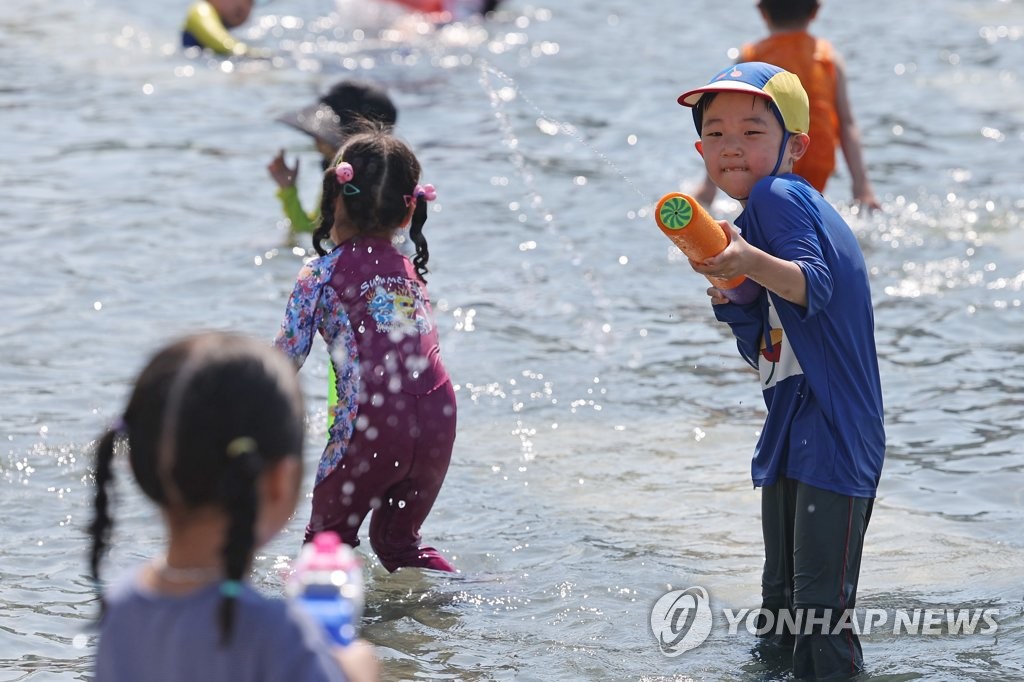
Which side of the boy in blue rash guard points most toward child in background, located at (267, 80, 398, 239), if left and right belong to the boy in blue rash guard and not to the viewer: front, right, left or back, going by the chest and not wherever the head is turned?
right

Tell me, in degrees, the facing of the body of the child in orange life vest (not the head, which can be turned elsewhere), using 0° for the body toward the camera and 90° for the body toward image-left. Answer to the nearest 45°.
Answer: approximately 180°

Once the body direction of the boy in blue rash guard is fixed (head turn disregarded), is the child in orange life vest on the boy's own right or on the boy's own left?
on the boy's own right

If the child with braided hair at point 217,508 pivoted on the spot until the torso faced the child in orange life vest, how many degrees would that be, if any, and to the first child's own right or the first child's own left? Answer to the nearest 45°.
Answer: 0° — they already face them

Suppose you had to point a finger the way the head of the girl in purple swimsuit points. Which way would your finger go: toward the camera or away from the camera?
away from the camera

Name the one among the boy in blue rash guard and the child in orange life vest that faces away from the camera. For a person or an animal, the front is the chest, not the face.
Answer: the child in orange life vest

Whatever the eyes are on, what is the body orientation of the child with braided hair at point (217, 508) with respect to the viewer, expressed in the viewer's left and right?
facing away from the viewer and to the right of the viewer

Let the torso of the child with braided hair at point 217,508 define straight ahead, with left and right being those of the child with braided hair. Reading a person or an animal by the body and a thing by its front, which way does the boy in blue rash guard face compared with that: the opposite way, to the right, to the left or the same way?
the opposite way

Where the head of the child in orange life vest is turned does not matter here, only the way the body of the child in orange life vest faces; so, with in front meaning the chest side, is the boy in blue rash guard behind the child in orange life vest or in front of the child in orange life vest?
behind

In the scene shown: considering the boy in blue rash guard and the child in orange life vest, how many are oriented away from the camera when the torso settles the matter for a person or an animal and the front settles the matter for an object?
1
